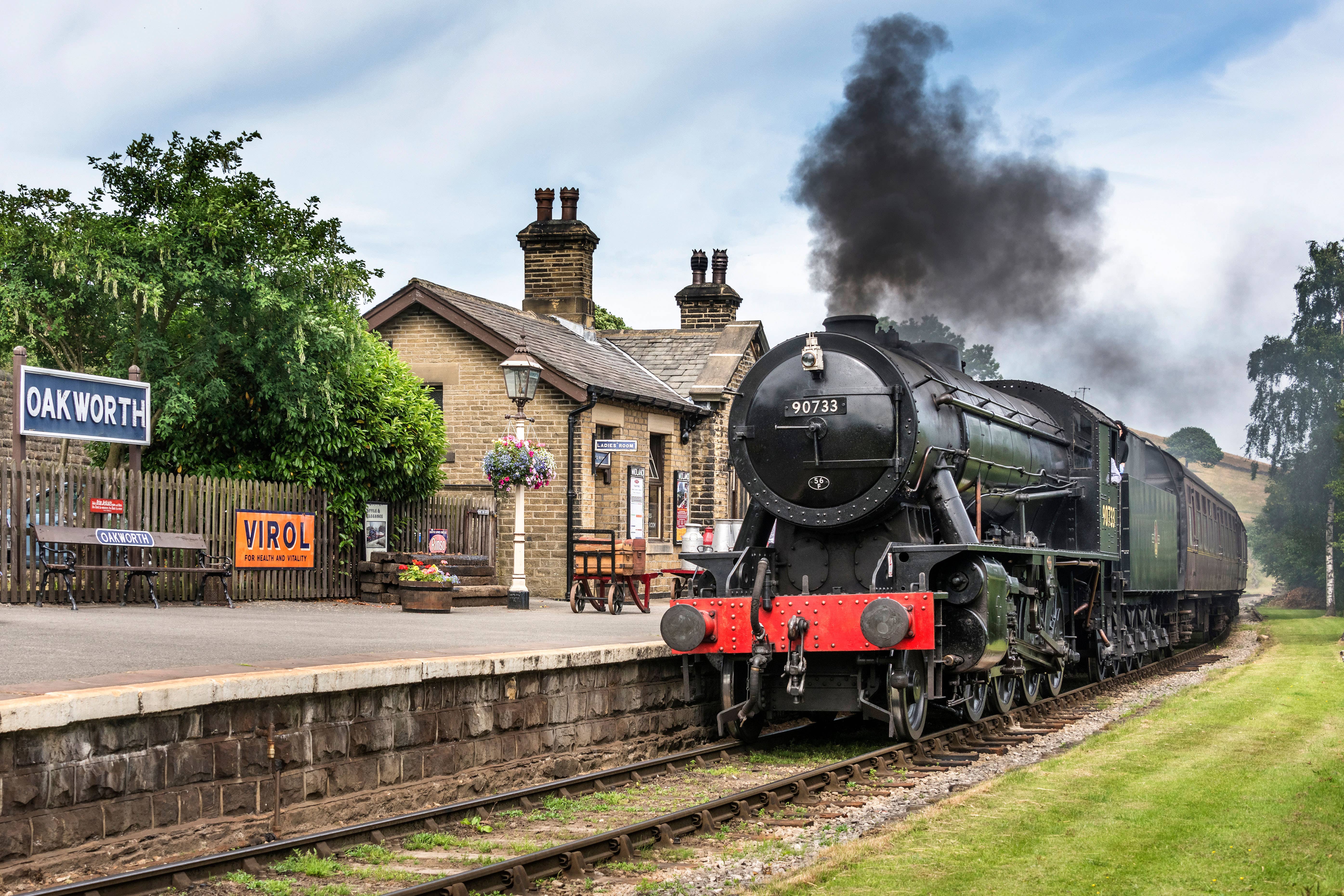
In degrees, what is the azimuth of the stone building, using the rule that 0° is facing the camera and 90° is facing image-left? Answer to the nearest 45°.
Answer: approximately 315°

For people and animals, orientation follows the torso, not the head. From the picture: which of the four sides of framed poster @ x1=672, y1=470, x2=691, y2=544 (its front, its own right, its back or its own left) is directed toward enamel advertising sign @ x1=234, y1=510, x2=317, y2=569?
right

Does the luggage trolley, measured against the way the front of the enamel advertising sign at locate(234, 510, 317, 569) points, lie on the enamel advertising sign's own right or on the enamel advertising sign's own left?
on the enamel advertising sign's own left

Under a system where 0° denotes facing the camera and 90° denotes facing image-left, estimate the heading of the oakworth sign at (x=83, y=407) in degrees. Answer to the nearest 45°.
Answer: approximately 315°

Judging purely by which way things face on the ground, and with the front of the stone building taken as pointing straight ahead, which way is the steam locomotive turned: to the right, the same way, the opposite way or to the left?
to the right

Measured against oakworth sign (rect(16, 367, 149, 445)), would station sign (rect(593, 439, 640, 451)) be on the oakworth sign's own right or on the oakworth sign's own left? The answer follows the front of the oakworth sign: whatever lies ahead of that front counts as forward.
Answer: on the oakworth sign's own left

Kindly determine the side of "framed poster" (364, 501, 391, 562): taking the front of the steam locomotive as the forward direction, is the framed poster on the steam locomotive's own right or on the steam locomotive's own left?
on the steam locomotive's own right
